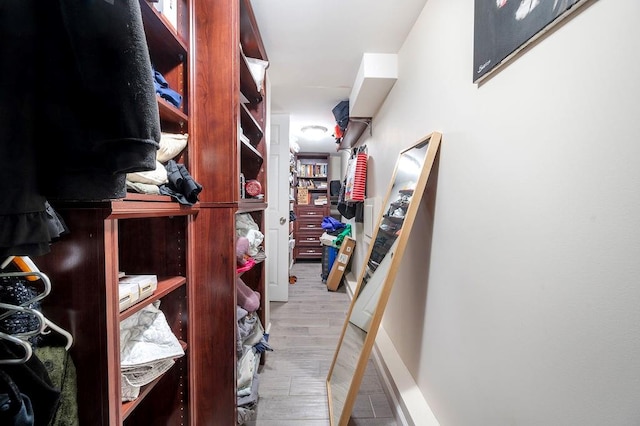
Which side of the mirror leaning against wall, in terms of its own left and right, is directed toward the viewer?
left

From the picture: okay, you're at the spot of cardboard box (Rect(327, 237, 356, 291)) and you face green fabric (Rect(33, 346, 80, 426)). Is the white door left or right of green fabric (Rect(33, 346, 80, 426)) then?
right

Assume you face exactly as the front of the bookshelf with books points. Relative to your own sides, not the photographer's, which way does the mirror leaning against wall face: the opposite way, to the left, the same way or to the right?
to the right

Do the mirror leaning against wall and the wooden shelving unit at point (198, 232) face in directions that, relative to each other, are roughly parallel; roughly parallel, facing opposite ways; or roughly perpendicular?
roughly parallel, facing opposite ways

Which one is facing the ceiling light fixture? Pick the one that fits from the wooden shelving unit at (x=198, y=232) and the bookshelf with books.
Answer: the bookshelf with books

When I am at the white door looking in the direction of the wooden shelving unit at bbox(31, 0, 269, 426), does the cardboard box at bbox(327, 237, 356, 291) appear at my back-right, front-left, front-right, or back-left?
back-left

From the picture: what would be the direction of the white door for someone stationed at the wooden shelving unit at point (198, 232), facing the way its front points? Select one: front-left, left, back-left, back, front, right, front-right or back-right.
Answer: left

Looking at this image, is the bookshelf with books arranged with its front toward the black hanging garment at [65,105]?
yes

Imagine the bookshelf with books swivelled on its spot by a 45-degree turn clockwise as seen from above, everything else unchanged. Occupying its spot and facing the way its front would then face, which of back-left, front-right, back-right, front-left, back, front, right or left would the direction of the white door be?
front-left

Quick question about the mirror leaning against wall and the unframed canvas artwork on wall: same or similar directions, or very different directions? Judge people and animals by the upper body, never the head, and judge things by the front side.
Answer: same or similar directions

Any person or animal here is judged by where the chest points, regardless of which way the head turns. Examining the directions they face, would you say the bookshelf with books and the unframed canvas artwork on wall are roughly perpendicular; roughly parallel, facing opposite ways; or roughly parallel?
roughly perpendicular

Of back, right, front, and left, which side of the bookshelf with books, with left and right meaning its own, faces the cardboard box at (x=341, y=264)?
front

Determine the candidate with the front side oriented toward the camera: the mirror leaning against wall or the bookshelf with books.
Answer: the bookshelf with books

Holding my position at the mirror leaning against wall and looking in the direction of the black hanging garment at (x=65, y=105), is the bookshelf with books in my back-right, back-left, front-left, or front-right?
back-right

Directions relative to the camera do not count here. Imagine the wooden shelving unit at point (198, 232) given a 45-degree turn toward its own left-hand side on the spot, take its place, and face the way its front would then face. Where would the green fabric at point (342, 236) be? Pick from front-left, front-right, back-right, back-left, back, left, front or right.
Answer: front-left

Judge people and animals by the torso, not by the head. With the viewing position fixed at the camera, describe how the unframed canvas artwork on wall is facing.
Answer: facing the viewer and to the left of the viewer

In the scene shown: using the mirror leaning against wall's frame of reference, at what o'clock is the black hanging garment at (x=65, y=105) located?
The black hanging garment is roughly at 10 o'clock from the mirror leaning against wall.

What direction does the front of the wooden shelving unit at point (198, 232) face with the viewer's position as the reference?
facing the viewer and to the right of the viewer

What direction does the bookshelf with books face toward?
toward the camera

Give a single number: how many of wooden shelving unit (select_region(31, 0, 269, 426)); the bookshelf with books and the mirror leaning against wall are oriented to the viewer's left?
1

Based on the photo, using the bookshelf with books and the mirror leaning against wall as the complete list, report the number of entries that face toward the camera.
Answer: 1
